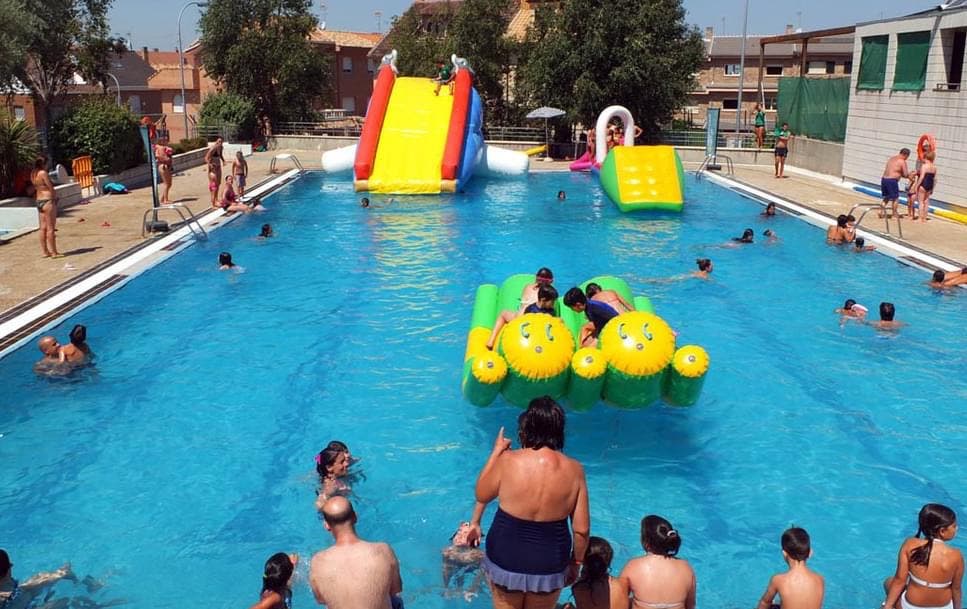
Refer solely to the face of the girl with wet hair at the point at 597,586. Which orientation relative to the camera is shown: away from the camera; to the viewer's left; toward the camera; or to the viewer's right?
away from the camera

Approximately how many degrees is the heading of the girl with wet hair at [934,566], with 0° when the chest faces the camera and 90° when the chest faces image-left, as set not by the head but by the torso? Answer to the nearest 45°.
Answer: approximately 180°

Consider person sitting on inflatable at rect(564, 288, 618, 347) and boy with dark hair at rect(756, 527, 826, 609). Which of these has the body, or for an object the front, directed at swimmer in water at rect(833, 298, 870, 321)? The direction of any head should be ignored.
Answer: the boy with dark hair

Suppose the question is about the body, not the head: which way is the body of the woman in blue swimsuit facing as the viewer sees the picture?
away from the camera

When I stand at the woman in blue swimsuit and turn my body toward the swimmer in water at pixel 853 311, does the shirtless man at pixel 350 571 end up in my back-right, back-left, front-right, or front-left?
back-left

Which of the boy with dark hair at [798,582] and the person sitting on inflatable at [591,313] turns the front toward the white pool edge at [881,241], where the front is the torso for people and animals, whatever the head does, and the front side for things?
the boy with dark hair

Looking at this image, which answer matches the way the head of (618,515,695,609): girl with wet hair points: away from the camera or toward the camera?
away from the camera

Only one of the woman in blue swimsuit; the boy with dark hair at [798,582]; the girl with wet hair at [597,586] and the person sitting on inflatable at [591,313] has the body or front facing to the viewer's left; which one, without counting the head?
the person sitting on inflatable

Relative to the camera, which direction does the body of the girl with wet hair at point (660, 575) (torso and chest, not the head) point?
away from the camera

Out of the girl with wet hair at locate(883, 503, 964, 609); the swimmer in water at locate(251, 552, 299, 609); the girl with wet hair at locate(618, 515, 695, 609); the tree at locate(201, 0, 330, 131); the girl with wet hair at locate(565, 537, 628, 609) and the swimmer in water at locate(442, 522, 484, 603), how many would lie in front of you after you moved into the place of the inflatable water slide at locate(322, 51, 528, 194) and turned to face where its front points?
5

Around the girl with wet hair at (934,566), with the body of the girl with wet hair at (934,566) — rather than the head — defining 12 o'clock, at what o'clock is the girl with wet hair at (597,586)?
the girl with wet hair at (597,586) is roughly at 8 o'clock from the girl with wet hair at (934,566).

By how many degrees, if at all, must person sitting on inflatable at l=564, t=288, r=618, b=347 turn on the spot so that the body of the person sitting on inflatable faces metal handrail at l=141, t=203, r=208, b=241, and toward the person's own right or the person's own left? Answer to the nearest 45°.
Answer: approximately 45° to the person's own right

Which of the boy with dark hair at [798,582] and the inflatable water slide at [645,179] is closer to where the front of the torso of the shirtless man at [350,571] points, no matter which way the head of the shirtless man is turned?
the inflatable water slide

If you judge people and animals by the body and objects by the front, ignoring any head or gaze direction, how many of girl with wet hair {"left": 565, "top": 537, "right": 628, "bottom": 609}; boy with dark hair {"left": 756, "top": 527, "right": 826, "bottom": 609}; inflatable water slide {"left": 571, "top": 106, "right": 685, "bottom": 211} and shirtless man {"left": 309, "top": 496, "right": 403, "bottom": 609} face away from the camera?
3
